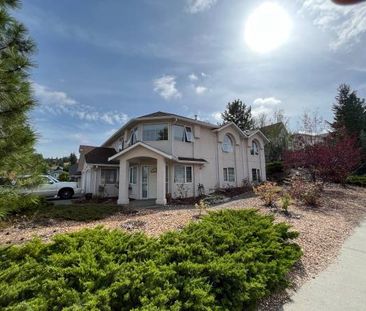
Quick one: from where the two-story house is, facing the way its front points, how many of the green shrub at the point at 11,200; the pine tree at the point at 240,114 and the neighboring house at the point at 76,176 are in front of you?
1

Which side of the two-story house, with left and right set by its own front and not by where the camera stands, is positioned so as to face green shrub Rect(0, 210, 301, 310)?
front

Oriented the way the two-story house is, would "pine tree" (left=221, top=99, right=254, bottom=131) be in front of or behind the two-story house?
behind

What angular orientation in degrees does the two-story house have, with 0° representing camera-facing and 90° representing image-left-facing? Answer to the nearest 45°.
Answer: approximately 0°

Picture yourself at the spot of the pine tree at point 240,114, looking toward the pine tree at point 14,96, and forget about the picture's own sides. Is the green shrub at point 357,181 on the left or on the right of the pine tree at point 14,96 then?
left

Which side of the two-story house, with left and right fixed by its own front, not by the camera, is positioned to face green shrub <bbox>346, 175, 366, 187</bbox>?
left

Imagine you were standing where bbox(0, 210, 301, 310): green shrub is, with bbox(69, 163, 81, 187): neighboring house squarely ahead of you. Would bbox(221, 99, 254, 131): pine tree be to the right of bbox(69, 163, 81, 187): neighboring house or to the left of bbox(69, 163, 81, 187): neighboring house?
right

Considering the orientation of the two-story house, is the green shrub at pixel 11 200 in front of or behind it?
in front

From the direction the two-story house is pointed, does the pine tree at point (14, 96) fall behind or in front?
in front

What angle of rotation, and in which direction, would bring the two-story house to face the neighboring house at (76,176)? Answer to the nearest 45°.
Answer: approximately 135° to its right
